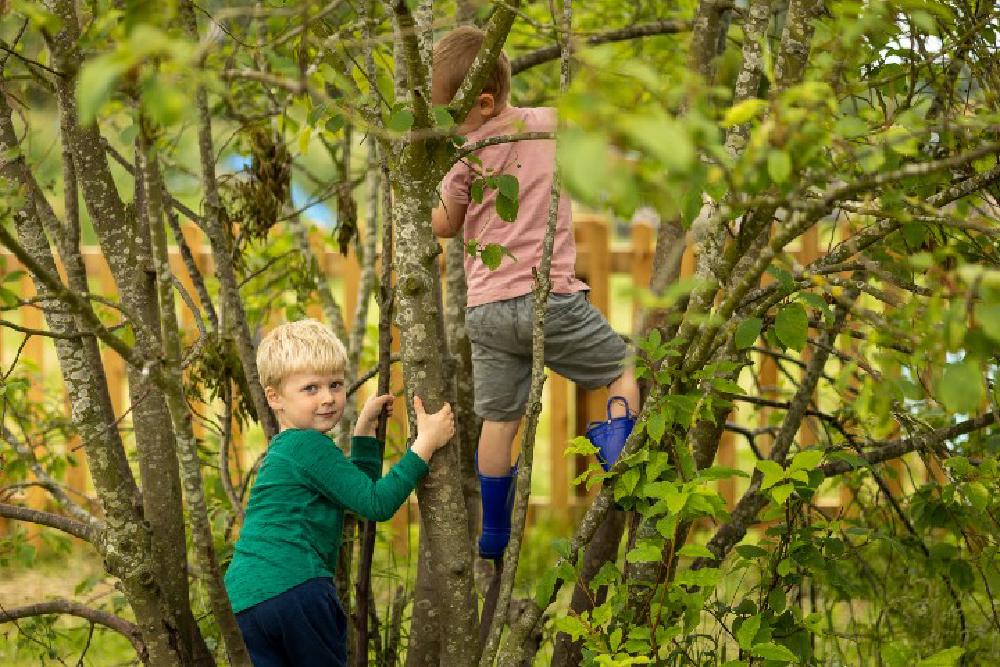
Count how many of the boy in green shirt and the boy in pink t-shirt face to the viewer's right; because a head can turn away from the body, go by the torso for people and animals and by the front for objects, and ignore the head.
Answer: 1

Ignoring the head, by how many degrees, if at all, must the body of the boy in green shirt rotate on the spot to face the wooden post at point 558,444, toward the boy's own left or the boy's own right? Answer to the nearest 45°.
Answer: approximately 90° to the boy's own left

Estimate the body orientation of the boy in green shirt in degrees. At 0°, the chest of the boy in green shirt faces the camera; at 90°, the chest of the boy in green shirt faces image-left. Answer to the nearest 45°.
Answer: approximately 270°

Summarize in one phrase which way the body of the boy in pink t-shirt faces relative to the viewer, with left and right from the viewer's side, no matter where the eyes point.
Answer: facing away from the viewer and to the left of the viewer

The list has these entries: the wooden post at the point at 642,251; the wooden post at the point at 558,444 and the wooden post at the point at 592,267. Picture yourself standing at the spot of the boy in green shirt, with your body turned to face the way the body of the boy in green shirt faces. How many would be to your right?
0

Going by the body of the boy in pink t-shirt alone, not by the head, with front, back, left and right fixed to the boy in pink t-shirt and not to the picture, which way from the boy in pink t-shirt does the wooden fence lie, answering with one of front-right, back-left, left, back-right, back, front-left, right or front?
front-right

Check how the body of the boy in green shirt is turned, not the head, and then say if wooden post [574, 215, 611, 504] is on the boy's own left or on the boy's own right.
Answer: on the boy's own left

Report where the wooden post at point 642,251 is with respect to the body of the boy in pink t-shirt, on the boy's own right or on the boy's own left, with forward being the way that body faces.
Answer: on the boy's own right

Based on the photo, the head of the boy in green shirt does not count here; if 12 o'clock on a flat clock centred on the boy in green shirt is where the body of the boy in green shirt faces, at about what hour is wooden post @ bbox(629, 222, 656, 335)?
The wooden post is roughly at 10 o'clock from the boy in green shirt.

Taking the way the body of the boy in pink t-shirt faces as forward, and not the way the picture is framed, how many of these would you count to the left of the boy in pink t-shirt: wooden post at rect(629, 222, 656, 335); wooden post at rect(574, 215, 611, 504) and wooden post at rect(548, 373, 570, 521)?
0

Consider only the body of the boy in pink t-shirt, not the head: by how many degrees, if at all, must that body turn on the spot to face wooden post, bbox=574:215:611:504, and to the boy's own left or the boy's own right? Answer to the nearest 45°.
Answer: approximately 45° to the boy's own right
